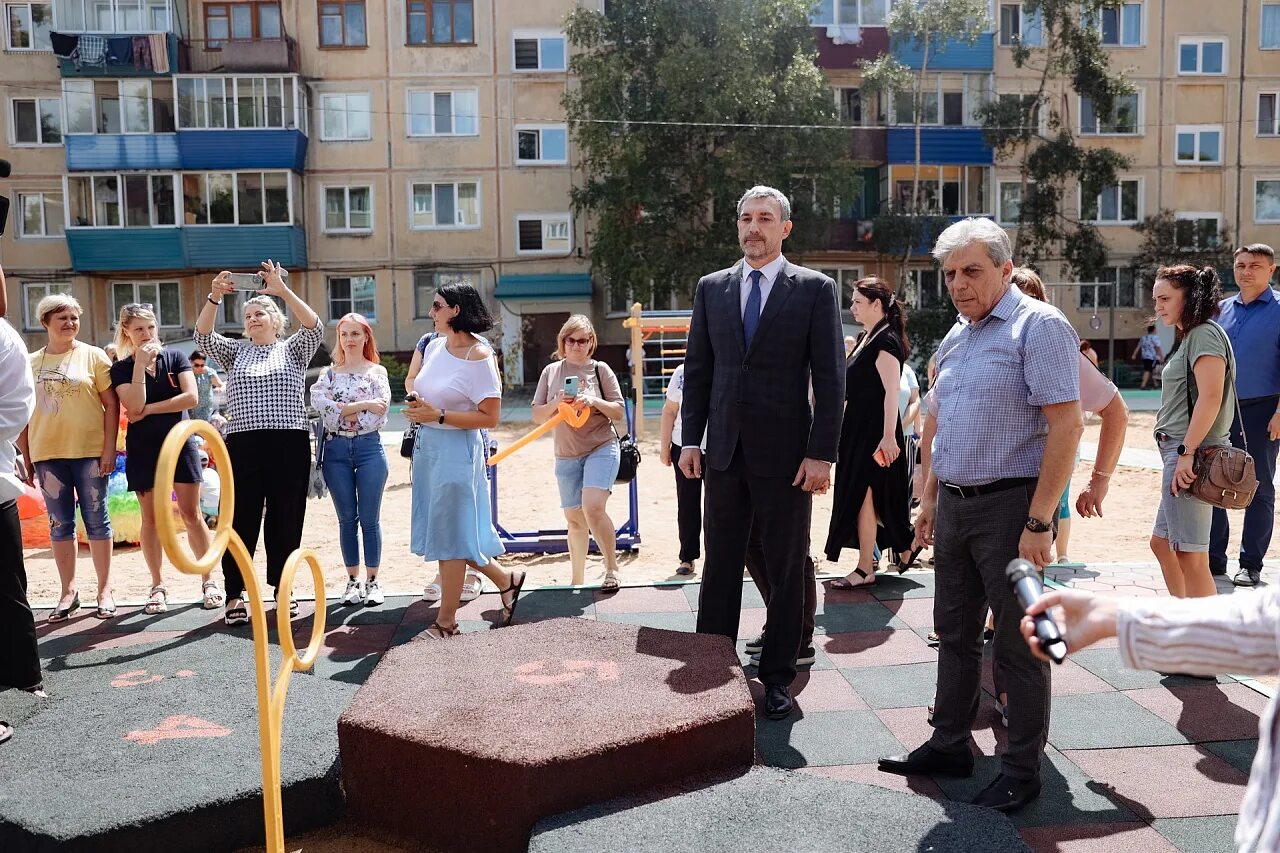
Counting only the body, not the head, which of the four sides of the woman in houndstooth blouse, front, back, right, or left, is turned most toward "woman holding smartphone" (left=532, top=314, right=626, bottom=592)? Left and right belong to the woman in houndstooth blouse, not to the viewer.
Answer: left

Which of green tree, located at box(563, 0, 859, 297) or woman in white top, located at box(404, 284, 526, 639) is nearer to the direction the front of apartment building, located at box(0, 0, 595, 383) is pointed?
the woman in white top

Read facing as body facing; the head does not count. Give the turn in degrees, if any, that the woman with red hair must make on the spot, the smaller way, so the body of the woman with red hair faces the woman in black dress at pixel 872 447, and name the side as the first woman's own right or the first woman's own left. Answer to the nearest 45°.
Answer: approximately 90° to the first woman's own left

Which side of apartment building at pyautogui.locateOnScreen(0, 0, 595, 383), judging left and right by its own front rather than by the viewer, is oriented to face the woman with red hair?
front

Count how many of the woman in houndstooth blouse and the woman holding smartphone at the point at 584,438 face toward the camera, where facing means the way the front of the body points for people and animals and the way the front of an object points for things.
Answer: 2

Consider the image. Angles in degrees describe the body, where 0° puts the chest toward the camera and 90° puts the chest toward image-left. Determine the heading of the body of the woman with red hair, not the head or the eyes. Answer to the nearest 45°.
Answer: approximately 0°

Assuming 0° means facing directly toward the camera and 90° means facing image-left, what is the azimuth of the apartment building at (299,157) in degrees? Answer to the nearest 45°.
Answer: approximately 0°

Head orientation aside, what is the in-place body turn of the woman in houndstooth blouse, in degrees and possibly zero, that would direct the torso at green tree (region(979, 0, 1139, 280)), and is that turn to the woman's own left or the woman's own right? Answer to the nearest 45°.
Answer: approximately 135° to the woman's own left

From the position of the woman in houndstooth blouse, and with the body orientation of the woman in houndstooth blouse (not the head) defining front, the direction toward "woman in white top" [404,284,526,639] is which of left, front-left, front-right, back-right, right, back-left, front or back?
front-left
